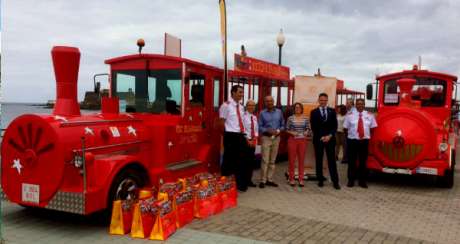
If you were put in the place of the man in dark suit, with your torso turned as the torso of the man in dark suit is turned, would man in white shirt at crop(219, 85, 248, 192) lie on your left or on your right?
on your right

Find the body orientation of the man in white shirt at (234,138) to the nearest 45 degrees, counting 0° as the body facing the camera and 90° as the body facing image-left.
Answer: approximately 315°

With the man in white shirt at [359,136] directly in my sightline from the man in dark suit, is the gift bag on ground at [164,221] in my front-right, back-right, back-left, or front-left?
back-right

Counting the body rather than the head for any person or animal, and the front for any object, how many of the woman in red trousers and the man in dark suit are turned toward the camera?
2

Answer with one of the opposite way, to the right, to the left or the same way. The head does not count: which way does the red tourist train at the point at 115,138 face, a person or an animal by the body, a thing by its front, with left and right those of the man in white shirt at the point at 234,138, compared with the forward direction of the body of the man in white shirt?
to the right

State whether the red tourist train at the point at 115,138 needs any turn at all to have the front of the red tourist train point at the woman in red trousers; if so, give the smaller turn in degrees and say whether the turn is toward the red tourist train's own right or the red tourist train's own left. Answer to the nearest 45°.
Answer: approximately 180°

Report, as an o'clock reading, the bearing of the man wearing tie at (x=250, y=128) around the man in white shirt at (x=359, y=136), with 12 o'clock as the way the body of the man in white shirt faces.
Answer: The man wearing tie is roughly at 2 o'clock from the man in white shirt.

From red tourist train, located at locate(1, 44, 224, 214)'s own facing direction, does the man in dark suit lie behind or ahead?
behind

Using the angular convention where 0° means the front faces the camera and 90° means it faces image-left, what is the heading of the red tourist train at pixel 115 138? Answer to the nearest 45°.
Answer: approximately 45°

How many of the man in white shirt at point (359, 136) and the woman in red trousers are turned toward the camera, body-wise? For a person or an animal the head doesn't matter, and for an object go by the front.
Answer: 2
